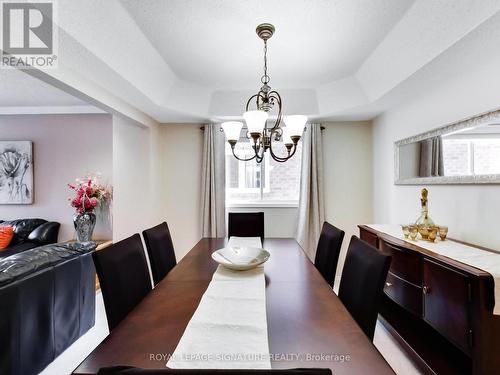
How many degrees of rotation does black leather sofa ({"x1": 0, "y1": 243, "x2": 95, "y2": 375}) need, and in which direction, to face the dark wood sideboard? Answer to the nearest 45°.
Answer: approximately 180°

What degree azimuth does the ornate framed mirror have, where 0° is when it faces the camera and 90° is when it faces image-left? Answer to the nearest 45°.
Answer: approximately 45°

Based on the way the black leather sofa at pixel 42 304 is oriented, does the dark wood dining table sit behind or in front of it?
behind

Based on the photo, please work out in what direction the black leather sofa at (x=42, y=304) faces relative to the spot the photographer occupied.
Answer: facing away from the viewer and to the left of the viewer

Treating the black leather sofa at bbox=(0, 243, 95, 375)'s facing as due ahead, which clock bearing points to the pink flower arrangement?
The pink flower arrangement is roughly at 2 o'clock from the black leather sofa.

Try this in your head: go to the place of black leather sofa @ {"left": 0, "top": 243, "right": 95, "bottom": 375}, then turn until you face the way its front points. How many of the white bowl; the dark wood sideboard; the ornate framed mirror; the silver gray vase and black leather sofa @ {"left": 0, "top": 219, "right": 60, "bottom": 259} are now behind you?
3

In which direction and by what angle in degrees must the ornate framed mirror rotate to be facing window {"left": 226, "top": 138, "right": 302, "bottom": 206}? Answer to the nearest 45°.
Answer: approximately 45° to its right

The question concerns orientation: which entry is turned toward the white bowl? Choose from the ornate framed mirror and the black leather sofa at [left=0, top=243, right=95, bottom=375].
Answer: the ornate framed mirror
